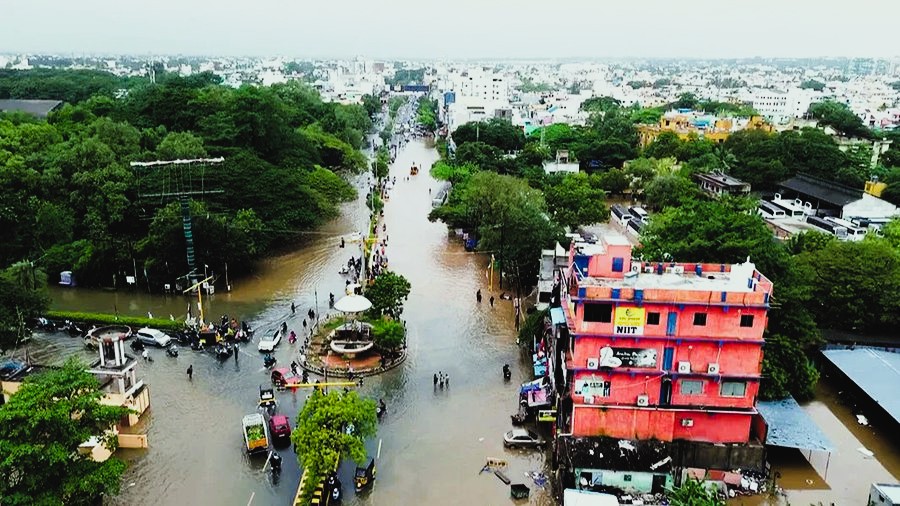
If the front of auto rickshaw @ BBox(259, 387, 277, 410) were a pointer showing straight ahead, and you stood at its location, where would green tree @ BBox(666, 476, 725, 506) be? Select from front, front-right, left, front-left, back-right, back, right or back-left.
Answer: back-right

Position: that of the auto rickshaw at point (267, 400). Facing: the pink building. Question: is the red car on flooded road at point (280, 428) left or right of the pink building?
right

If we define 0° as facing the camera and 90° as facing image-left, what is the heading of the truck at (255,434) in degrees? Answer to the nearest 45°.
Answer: approximately 180°

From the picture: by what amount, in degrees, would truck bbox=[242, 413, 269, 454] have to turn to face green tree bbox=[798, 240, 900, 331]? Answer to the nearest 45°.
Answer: approximately 90° to its right

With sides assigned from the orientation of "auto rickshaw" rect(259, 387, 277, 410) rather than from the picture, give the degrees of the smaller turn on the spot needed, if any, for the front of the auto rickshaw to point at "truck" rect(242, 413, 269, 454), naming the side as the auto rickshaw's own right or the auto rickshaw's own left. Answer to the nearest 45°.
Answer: approximately 180°

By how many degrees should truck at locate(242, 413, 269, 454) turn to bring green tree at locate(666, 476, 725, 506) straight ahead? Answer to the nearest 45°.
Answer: approximately 135° to its right

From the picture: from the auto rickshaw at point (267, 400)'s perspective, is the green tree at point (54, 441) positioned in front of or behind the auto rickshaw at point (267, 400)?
behind

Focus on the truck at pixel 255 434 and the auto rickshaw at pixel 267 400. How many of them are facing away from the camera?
2

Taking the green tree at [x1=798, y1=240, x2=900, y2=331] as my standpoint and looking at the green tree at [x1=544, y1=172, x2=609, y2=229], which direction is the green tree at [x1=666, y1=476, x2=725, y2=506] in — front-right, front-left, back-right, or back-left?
back-left

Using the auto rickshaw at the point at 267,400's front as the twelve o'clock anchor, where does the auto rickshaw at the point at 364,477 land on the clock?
the auto rickshaw at the point at 364,477 is roughly at 5 o'clock from the auto rickshaw at the point at 267,400.

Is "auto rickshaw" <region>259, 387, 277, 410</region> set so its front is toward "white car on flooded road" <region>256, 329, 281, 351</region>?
yes

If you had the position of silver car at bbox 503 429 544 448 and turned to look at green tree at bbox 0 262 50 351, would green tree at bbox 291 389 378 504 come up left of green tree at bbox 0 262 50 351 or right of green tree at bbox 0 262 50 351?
left

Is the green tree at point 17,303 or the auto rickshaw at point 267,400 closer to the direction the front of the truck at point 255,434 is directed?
the auto rickshaw

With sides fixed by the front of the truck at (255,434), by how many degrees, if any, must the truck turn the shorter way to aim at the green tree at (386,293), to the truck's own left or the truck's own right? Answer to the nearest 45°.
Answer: approximately 45° to the truck's own right

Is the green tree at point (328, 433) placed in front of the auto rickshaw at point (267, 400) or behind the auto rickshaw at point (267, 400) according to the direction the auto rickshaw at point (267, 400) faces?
behind

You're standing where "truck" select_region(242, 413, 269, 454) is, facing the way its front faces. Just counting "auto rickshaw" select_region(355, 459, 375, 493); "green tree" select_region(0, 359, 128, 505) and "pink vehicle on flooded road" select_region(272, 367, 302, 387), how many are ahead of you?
1

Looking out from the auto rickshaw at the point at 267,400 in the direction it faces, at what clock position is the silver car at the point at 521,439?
The silver car is roughly at 4 o'clock from the auto rickshaw.

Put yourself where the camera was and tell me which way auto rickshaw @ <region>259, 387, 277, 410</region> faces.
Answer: facing away from the viewer
